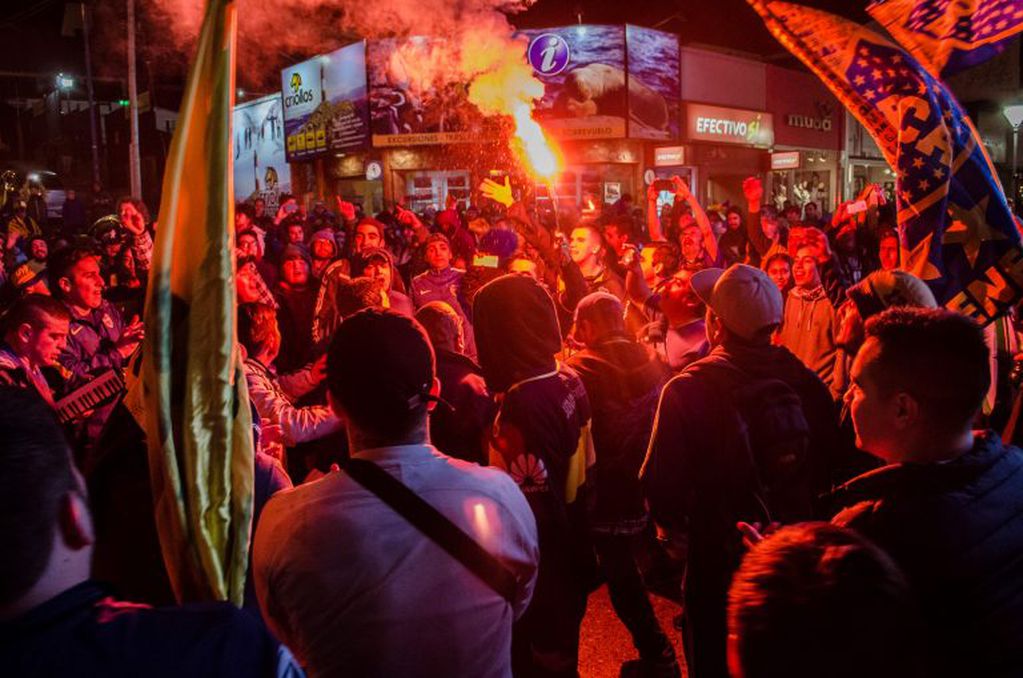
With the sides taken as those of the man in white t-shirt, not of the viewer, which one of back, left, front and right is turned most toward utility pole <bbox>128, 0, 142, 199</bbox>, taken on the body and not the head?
front

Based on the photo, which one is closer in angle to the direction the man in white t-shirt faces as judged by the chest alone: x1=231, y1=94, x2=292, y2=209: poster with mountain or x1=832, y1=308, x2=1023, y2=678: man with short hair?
the poster with mountain

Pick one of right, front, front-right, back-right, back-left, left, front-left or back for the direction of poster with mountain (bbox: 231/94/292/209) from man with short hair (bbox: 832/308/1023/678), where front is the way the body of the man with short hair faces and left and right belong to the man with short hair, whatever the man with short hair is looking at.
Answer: front

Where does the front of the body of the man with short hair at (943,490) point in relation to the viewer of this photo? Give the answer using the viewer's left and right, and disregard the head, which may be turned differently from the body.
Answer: facing away from the viewer and to the left of the viewer

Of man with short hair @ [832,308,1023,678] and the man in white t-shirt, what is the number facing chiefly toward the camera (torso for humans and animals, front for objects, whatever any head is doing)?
0

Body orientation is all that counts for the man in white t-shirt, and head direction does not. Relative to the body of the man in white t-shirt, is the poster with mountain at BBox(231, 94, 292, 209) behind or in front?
in front

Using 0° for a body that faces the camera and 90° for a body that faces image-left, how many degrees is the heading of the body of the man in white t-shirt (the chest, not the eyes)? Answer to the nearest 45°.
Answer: approximately 180°

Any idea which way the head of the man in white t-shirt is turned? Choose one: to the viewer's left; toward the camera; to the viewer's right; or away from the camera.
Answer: away from the camera

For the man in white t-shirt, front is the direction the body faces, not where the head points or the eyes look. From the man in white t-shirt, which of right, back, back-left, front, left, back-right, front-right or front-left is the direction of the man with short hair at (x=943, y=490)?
right
